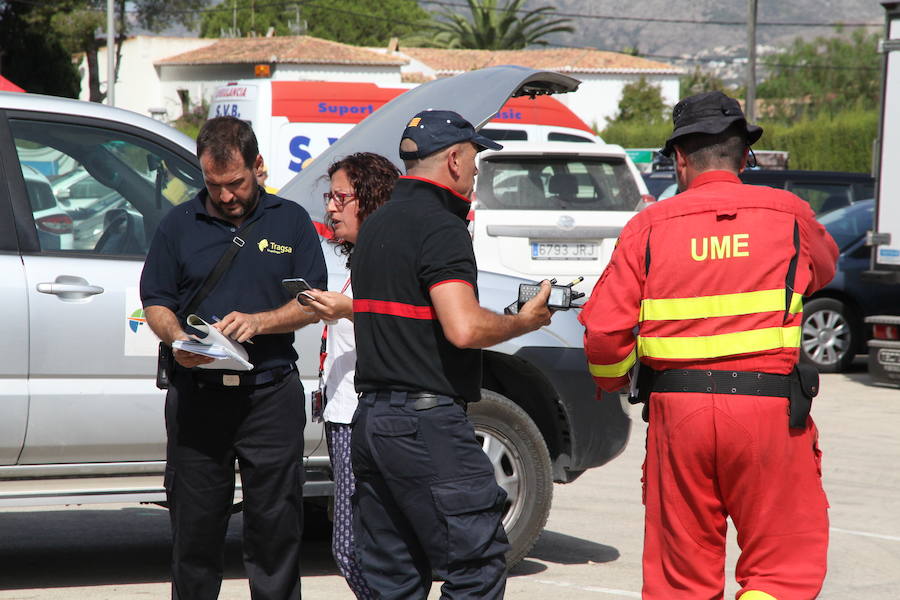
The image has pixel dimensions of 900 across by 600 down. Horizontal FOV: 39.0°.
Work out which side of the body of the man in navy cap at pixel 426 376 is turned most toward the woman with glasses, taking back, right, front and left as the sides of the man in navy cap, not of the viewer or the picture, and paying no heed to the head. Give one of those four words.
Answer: left

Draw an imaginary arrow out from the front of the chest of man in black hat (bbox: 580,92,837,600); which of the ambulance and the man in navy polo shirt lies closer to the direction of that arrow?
the ambulance

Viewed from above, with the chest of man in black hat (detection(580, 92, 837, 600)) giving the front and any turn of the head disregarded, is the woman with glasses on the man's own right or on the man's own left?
on the man's own left

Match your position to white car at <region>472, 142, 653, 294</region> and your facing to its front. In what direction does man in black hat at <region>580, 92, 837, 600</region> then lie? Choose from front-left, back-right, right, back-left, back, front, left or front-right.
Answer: back

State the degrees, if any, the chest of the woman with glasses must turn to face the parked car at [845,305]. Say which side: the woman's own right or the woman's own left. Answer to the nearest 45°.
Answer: approximately 135° to the woman's own right

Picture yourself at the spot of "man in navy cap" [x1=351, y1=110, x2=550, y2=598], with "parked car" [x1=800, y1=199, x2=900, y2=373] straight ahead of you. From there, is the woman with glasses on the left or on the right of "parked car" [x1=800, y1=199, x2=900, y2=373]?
left

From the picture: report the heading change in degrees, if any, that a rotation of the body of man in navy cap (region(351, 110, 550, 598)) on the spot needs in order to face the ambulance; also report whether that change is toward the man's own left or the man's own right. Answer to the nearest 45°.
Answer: approximately 45° to the man's own left

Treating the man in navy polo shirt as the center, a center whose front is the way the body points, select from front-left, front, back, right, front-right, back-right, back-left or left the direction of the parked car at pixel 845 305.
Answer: back-left
